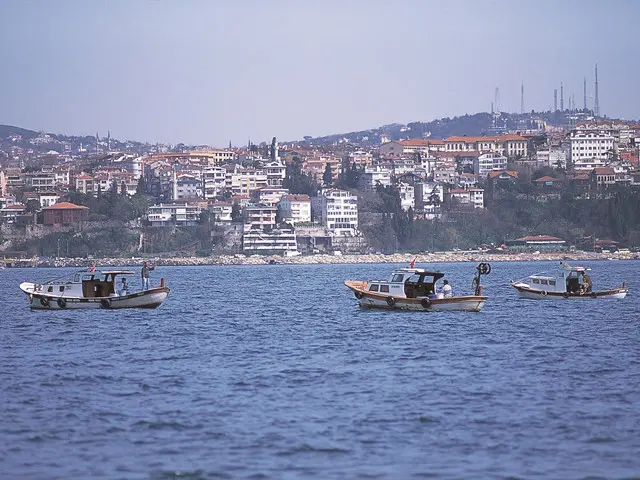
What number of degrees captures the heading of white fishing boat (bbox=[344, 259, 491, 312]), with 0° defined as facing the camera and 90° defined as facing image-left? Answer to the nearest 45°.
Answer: approximately 90°
